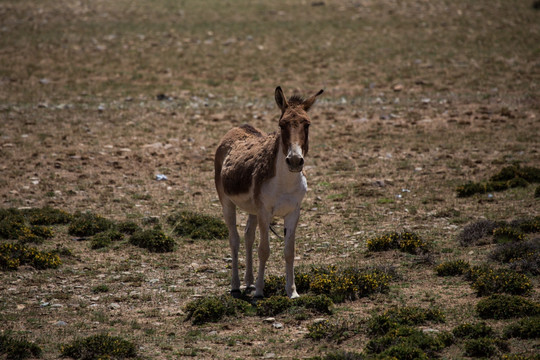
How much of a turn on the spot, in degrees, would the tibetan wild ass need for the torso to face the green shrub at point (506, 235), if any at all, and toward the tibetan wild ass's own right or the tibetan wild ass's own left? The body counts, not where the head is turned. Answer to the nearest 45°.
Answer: approximately 90° to the tibetan wild ass's own left

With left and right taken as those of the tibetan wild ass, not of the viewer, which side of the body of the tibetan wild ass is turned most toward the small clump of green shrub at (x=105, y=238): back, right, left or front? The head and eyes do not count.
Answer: back

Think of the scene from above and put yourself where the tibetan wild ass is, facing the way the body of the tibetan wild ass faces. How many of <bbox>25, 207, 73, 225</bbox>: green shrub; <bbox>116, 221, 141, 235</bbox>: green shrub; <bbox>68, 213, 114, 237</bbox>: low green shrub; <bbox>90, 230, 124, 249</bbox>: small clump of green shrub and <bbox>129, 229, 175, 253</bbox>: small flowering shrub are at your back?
5

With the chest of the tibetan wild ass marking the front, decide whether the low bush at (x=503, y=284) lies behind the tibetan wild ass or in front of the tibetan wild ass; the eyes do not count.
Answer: in front

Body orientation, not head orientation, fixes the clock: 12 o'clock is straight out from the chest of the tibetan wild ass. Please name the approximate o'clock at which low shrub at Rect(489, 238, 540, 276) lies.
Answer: The low shrub is roughly at 10 o'clock from the tibetan wild ass.

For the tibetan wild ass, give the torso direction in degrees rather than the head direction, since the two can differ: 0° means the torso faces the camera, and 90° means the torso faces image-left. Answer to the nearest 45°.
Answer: approximately 315°

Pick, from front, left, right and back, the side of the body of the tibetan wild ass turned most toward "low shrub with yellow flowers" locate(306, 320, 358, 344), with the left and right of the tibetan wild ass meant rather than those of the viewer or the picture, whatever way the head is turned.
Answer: front

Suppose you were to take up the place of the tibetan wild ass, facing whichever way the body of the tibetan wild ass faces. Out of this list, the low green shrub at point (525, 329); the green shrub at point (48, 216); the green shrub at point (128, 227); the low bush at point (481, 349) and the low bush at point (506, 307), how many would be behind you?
2

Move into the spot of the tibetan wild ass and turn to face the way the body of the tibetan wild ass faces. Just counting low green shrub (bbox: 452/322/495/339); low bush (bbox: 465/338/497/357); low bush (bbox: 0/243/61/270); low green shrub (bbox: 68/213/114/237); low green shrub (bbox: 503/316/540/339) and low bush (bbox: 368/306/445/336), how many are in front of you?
4

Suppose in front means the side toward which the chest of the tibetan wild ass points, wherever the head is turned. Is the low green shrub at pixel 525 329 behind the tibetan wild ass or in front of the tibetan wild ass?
in front

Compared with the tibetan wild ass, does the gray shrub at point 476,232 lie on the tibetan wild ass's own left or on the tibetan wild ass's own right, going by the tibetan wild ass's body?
on the tibetan wild ass's own left

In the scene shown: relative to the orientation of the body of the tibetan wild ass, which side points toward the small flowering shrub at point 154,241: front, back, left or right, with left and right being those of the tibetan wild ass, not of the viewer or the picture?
back

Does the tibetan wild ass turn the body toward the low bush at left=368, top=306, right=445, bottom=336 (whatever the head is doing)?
yes

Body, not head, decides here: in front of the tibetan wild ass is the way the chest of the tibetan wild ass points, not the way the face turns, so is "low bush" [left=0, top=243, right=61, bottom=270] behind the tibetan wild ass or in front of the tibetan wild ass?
behind

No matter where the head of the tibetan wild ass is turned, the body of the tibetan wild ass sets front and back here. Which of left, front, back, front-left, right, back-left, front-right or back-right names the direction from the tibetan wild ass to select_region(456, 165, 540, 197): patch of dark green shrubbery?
left
